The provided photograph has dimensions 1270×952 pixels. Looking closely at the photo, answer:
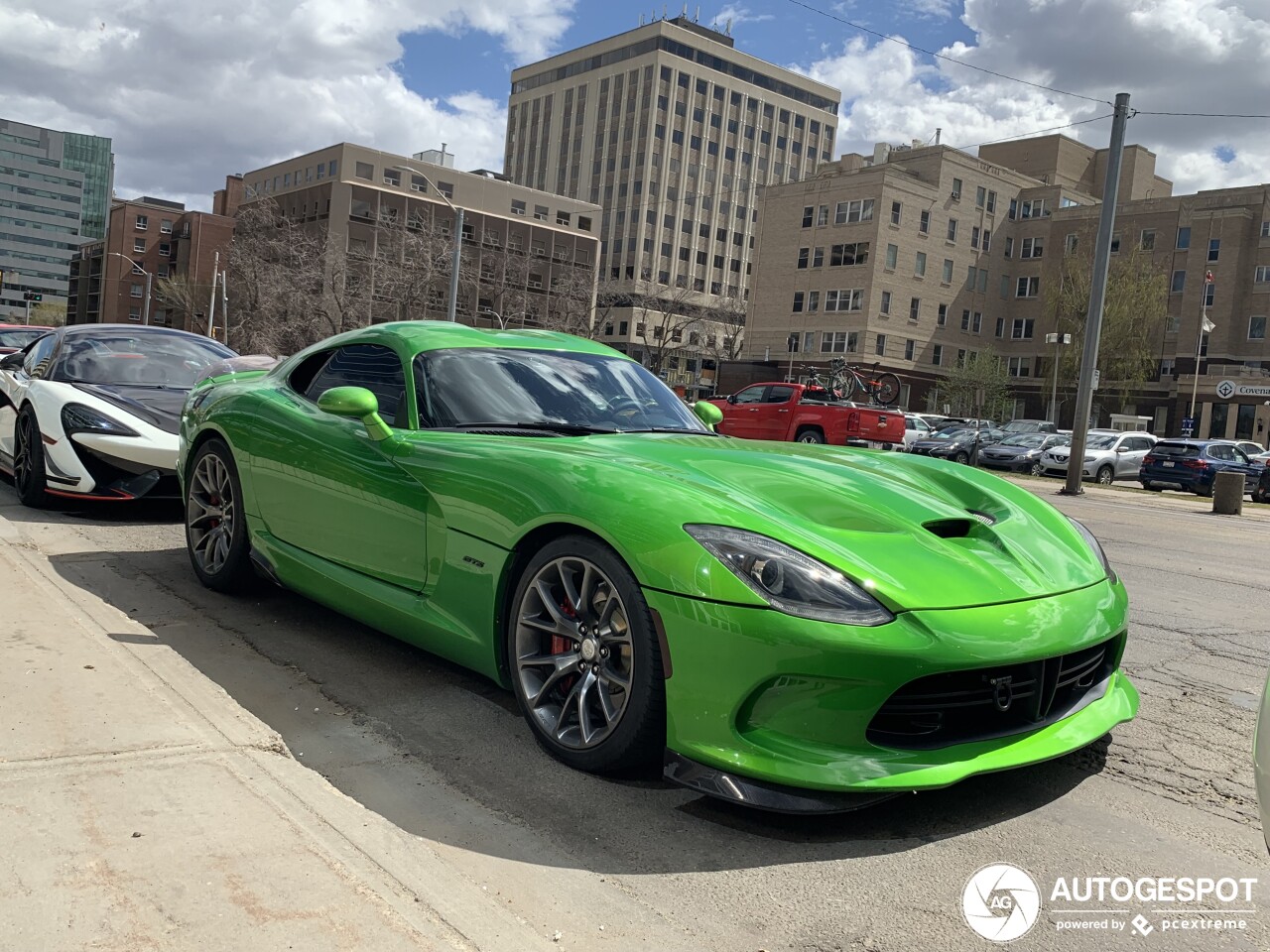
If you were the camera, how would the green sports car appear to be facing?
facing the viewer and to the right of the viewer

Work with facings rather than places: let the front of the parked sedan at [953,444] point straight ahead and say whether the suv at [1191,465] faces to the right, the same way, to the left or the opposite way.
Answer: the opposite way

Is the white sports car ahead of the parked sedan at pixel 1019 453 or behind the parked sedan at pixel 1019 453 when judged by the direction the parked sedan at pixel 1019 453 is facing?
ahead

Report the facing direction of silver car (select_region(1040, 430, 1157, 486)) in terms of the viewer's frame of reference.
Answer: facing the viewer and to the left of the viewer

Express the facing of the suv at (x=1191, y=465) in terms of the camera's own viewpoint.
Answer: facing away from the viewer and to the right of the viewer

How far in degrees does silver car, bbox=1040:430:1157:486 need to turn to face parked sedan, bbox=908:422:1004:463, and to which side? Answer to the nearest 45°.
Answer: approximately 90° to its right

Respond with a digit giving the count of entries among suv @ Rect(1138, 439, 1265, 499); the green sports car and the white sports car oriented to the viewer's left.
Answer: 0

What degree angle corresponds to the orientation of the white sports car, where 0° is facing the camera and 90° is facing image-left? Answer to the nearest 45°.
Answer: approximately 315°

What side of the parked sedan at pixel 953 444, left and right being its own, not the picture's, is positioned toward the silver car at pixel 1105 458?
left

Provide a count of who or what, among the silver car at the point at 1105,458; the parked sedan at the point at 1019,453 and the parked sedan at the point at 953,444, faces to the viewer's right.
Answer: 0

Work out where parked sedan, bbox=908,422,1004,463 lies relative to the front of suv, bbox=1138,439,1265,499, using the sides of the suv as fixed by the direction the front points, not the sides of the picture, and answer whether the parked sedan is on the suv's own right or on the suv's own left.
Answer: on the suv's own left

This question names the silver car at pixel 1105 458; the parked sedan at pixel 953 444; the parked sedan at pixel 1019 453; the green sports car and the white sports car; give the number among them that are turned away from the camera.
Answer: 0

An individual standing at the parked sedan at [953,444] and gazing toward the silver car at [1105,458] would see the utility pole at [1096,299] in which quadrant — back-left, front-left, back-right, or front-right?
front-right

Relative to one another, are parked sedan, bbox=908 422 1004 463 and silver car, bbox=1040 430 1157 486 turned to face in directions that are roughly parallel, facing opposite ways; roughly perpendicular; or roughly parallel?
roughly parallel

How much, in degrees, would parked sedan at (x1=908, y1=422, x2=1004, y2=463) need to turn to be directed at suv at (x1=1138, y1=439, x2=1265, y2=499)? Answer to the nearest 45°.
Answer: approximately 90° to its left
